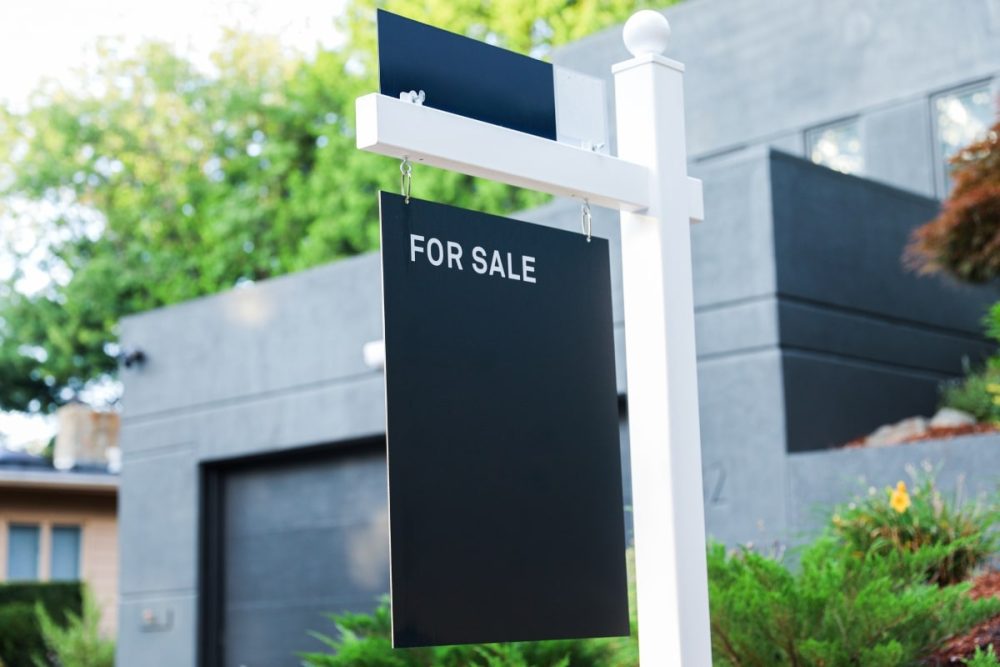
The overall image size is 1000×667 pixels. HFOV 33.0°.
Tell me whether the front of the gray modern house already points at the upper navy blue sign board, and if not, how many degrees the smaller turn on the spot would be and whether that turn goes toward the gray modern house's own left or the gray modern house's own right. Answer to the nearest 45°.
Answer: approximately 45° to the gray modern house's own left

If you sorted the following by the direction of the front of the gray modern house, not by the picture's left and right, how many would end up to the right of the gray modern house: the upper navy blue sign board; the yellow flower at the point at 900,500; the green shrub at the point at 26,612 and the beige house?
2

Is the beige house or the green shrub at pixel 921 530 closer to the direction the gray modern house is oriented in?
the green shrub

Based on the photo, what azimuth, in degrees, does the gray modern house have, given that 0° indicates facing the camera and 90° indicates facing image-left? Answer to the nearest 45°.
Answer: approximately 45°

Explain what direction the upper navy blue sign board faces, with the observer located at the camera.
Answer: facing the viewer and to the right of the viewer

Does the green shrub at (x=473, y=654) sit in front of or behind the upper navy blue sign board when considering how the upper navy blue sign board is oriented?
behind

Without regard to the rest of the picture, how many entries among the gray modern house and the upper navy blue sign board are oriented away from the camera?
0

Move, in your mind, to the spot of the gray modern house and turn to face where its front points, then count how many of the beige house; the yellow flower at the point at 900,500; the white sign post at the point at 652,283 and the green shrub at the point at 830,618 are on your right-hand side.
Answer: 1

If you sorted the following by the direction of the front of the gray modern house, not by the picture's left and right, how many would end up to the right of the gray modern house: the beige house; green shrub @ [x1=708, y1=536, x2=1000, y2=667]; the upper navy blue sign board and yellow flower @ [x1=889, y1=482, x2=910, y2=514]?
1

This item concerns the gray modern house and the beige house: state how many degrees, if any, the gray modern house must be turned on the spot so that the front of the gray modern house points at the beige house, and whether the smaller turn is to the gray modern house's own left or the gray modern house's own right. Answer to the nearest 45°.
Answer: approximately 90° to the gray modern house's own right
